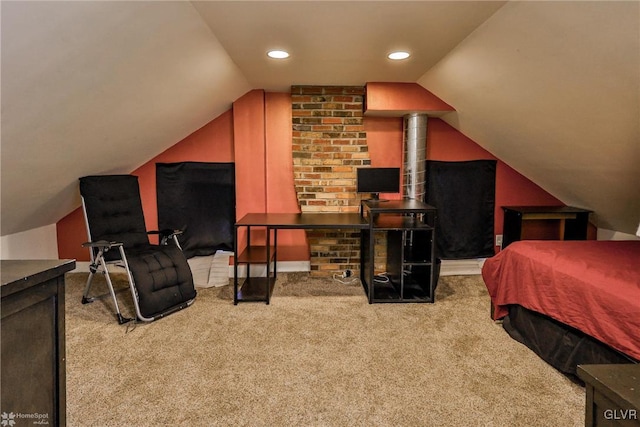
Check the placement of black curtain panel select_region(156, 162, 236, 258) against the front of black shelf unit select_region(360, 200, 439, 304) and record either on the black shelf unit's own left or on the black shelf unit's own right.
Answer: on the black shelf unit's own right

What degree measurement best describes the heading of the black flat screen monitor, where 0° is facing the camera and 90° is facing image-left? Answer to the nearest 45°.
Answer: approximately 0°

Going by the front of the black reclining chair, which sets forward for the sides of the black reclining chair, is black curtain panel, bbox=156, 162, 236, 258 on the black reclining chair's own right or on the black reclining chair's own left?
on the black reclining chair's own left

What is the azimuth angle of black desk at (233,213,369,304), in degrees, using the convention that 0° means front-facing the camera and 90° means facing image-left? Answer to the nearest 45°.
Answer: approximately 0°

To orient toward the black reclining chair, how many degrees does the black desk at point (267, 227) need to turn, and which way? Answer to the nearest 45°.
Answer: approximately 90° to its right

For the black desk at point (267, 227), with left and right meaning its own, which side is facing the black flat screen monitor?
left

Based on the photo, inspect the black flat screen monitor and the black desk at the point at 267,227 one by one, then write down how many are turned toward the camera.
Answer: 2

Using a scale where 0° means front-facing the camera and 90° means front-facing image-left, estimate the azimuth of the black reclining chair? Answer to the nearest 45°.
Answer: approximately 315°

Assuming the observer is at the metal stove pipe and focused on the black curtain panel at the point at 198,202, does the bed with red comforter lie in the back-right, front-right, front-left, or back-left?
back-left
